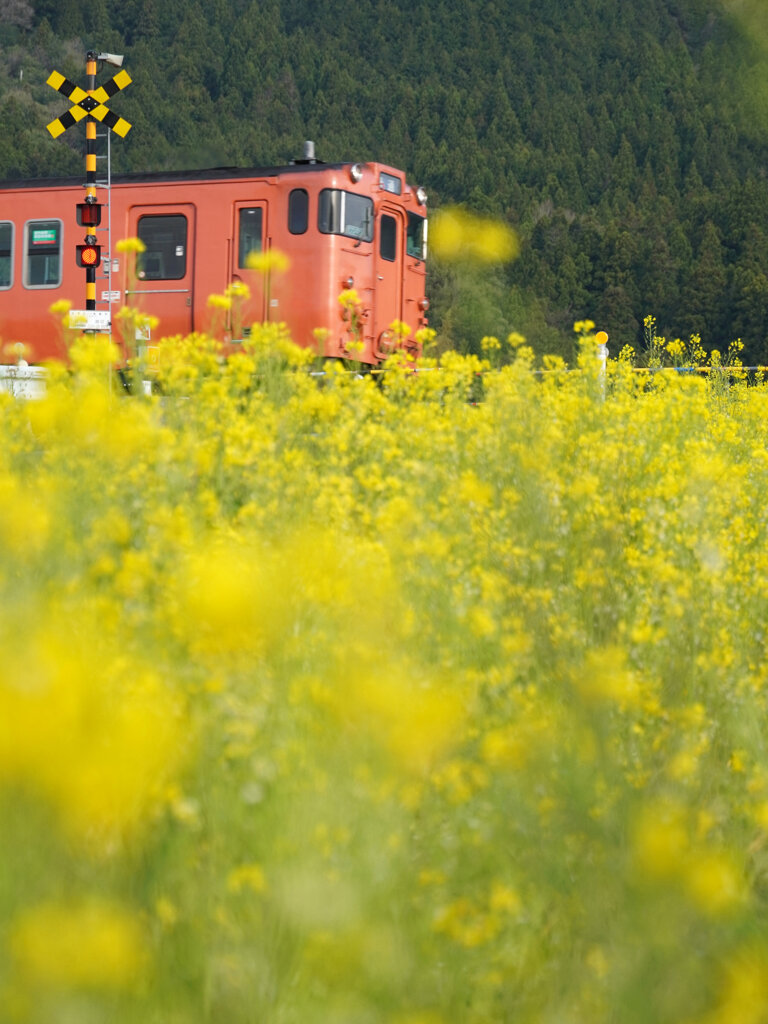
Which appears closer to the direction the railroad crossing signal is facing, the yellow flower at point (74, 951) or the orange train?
the yellow flower

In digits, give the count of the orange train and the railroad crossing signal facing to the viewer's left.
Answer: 0

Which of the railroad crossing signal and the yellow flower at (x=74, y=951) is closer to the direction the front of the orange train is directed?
the yellow flower

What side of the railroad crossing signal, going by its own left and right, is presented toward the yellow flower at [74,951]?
front

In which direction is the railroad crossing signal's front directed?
toward the camera

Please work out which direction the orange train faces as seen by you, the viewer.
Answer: facing the viewer and to the right of the viewer

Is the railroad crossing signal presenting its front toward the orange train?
no

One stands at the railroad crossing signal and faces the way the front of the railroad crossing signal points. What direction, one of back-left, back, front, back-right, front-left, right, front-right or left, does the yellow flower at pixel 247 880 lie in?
front

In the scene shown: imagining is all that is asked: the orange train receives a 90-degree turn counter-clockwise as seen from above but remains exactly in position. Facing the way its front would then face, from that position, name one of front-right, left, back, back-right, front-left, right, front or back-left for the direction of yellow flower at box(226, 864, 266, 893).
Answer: back-right
